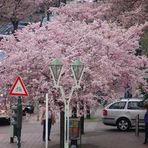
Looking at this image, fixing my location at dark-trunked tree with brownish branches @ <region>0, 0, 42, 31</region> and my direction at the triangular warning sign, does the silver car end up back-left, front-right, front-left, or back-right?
front-left

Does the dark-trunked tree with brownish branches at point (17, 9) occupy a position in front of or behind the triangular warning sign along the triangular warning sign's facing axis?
behind

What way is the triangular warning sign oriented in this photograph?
toward the camera
